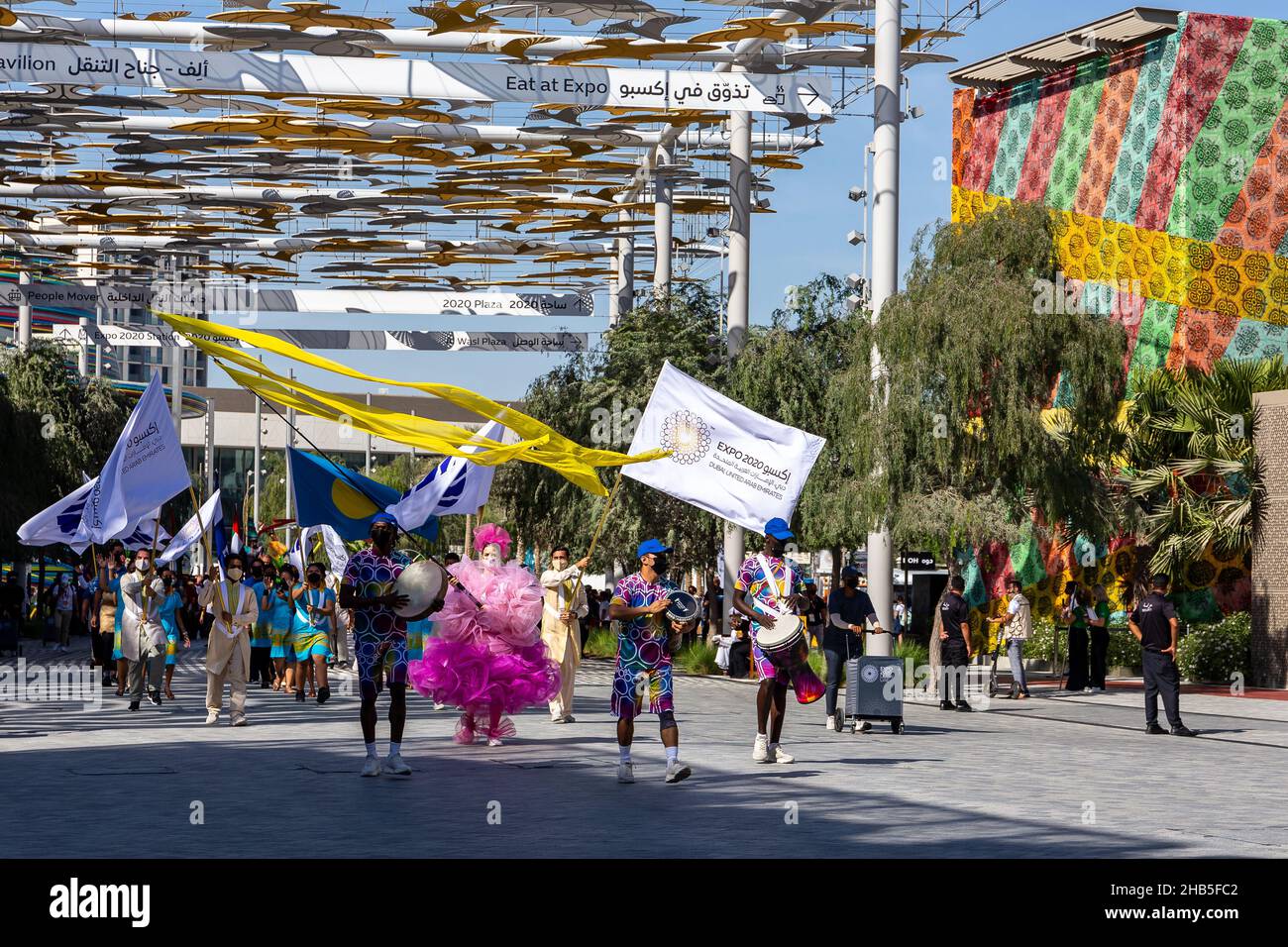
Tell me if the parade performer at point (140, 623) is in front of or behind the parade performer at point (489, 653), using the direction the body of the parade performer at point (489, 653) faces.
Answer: behind

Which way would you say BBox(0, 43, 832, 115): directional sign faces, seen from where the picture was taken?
facing the viewer

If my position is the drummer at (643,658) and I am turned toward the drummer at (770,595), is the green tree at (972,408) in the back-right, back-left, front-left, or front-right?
front-left

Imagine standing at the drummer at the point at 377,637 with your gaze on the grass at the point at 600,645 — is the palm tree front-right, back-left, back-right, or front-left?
front-right

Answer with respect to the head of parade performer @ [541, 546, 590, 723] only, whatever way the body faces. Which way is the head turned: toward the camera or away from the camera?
toward the camera

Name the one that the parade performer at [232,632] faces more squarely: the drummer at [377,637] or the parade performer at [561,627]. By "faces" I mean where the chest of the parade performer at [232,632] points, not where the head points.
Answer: the drummer

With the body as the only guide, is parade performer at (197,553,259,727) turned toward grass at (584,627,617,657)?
no

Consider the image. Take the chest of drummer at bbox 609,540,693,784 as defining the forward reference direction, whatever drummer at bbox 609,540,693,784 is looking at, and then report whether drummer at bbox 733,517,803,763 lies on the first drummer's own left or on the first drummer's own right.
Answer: on the first drummer's own left

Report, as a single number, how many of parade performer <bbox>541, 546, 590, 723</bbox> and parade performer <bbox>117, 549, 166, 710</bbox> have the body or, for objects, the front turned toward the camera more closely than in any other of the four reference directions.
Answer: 2

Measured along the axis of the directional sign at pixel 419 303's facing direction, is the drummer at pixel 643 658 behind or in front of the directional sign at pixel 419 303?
in front

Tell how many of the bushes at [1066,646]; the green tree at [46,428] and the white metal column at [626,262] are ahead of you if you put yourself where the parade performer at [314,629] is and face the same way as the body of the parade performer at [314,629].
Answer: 0

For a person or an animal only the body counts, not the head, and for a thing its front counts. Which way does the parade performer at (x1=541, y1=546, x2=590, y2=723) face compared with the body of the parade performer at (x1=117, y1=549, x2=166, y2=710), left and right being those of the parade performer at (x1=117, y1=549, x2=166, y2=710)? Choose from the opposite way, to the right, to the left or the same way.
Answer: the same way

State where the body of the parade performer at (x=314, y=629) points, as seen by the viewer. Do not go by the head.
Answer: toward the camera

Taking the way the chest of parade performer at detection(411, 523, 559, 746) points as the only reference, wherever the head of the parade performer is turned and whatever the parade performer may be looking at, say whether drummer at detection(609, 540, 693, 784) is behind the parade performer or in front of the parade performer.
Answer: in front

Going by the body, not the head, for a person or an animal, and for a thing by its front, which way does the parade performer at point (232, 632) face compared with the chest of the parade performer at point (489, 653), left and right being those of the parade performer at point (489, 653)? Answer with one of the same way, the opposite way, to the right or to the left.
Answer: the same way

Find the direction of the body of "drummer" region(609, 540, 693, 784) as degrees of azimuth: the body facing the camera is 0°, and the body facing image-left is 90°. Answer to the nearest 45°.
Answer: approximately 315°

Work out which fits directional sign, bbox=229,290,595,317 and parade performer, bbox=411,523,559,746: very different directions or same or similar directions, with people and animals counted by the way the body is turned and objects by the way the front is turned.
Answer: same or similar directions

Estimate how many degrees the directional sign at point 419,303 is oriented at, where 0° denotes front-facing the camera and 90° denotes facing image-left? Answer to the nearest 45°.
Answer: approximately 0°

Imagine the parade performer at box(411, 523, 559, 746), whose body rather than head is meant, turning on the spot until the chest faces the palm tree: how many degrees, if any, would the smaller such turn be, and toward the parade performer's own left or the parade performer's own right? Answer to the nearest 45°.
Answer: approximately 135° to the parade performer's own left
